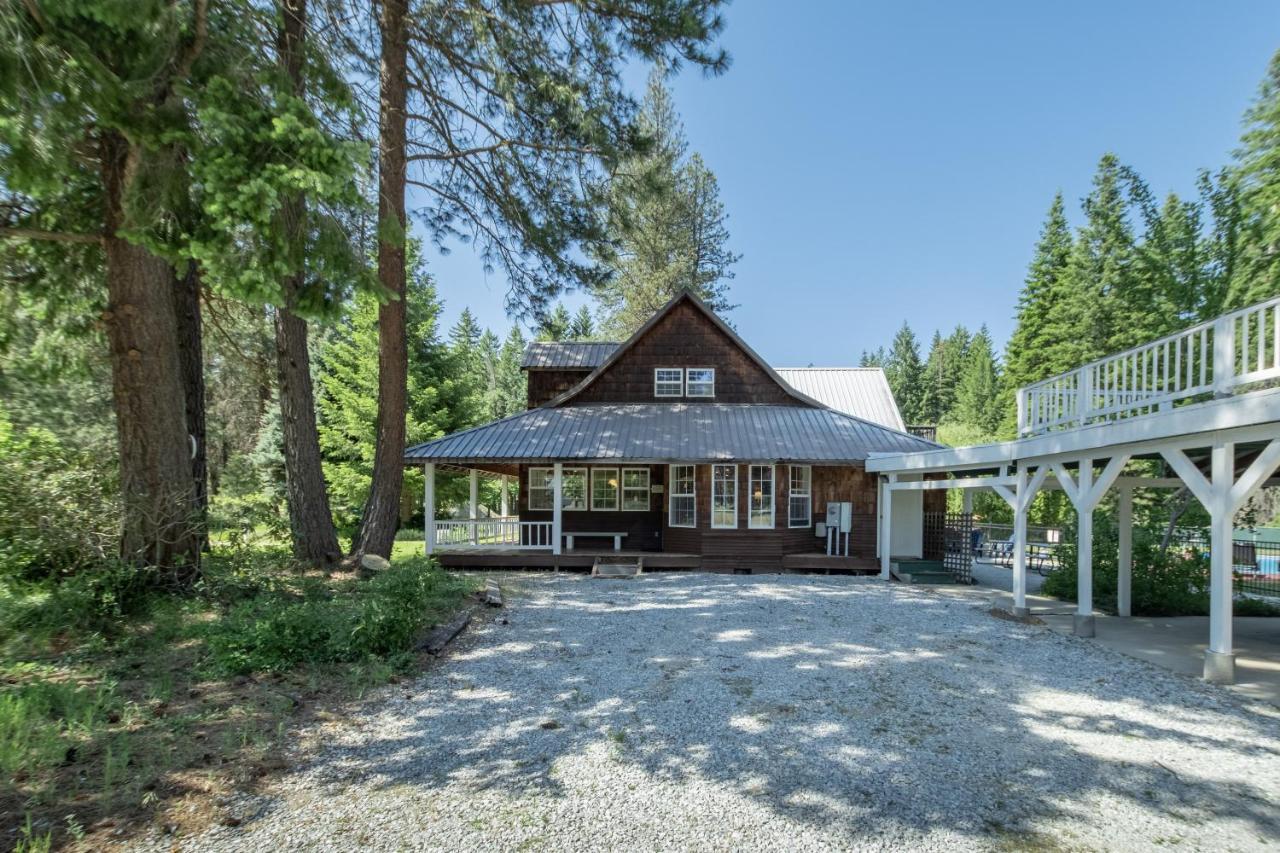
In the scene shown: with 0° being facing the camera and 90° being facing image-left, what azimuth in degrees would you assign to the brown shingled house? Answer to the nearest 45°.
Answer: approximately 0°

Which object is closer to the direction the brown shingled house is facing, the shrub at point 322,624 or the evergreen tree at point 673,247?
the shrub

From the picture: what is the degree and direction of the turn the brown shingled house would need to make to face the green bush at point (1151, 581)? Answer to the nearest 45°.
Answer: approximately 45° to its left

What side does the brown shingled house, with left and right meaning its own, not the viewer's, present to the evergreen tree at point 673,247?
back

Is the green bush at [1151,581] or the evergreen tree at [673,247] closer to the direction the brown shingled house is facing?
the green bush
